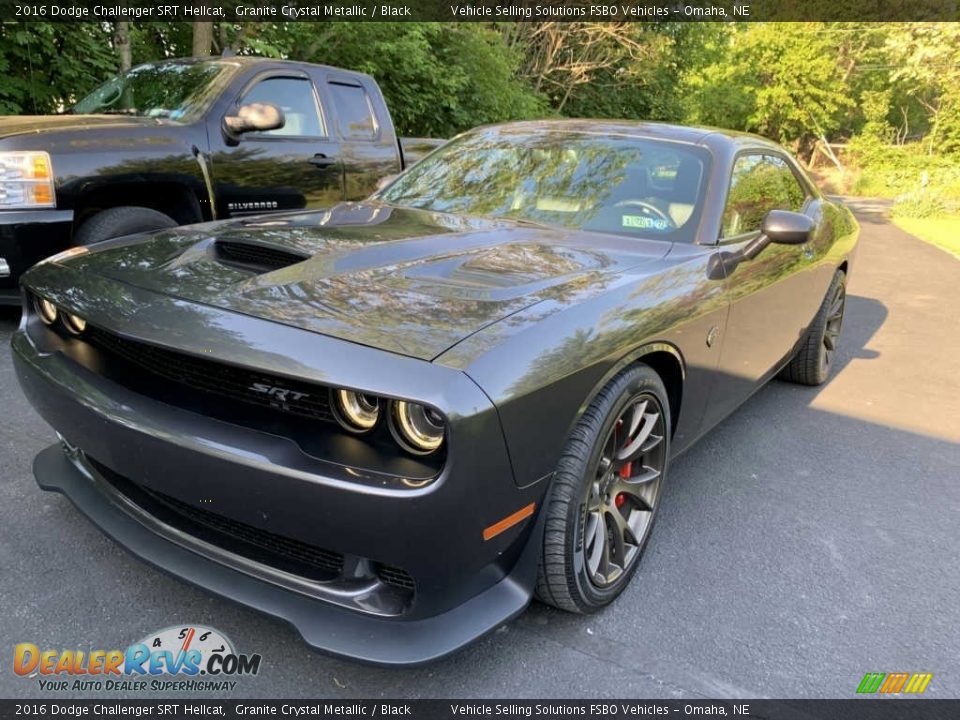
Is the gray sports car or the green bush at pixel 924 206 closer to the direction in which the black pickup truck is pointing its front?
the gray sports car

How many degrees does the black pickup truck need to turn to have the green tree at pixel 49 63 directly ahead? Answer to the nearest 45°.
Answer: approximately 135° to its right

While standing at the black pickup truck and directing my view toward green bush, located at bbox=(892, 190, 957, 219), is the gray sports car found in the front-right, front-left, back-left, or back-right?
back-right

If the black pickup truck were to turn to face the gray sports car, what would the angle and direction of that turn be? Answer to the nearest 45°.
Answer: approximately 45° to its left

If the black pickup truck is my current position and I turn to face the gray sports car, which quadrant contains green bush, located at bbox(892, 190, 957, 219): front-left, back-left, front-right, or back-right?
back-left

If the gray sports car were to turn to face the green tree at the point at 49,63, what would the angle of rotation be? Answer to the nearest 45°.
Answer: approximately 90° to its right

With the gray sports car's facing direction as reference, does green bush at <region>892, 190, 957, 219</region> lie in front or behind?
behind

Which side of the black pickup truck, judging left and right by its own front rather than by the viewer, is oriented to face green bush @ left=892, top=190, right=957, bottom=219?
back

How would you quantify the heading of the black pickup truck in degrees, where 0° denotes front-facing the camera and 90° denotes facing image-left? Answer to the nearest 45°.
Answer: approximately 45°

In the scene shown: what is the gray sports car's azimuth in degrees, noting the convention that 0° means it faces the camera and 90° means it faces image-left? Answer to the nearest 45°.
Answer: approximately 45°
